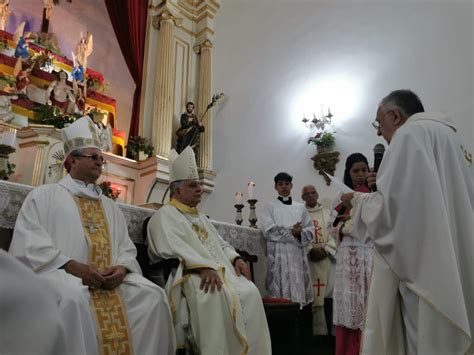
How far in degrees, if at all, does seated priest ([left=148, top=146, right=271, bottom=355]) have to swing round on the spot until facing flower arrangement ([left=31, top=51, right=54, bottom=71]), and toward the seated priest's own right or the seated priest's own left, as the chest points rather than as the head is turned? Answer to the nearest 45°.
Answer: approximately 180°

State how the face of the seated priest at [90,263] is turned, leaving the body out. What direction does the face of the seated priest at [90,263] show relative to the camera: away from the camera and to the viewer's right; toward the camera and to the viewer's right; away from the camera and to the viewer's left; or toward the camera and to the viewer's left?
toward the camera and to the viewer's right

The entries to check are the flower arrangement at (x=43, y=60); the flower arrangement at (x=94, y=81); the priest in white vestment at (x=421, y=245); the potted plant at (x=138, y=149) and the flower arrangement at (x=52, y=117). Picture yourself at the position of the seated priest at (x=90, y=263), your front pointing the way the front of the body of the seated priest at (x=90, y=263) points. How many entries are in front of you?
1

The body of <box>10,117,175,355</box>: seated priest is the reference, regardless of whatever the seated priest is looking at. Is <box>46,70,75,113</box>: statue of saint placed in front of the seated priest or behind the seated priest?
behind

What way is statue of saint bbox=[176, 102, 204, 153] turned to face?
toward the camera

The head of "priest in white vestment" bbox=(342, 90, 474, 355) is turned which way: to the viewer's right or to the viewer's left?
to the viewer's left

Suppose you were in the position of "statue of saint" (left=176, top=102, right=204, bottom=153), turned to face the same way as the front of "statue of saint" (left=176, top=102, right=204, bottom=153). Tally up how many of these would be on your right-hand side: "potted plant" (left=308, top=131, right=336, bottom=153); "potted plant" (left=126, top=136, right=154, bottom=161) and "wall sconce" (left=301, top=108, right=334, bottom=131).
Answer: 1

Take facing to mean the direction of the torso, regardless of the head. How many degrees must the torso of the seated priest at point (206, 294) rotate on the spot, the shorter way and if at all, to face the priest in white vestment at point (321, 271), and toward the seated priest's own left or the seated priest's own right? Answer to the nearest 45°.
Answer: approximately 90° to the seated priest's own left

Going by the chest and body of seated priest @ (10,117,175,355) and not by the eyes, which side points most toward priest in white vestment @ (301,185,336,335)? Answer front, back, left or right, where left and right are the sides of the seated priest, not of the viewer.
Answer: left

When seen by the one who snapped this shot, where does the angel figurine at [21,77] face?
facing the viewer and to the right of the viewer
